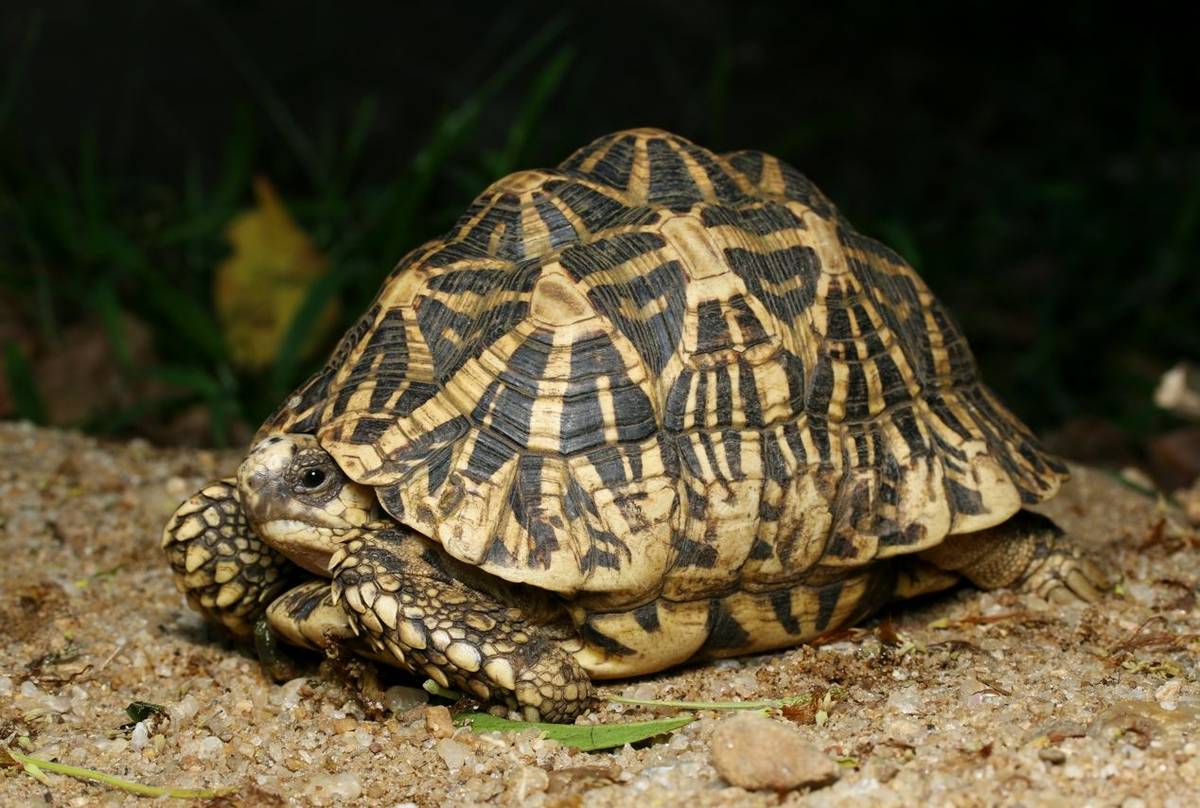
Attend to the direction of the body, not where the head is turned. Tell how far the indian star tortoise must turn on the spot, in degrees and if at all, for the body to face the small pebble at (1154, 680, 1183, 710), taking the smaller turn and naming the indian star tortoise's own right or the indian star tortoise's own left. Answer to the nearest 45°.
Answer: approximately 135° to the indian star tortoise's own left

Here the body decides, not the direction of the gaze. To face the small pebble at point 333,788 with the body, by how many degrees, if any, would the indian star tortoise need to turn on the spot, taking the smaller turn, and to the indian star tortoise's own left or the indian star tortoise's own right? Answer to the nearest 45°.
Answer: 0° — it already faces it

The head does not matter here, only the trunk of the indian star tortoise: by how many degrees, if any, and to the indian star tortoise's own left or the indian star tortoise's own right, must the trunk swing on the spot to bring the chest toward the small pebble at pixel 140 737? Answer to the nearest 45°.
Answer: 0° — it already faces it

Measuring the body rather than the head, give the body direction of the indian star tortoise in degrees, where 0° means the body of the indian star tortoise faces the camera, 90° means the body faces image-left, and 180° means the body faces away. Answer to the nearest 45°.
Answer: approximately 45°

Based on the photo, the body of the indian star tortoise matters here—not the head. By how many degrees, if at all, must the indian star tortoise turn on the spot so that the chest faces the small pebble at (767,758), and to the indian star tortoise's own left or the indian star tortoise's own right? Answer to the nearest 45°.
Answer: approximately 90° to the indian star tortoise's own left

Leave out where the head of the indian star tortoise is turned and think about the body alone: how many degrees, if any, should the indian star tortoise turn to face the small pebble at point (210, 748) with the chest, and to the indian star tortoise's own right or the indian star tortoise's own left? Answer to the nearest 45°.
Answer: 0° — it already faces it
